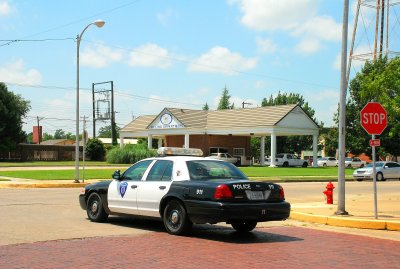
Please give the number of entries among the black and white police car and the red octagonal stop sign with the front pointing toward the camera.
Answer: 1

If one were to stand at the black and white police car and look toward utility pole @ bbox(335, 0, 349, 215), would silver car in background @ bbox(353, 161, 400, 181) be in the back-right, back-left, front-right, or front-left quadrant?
front-left

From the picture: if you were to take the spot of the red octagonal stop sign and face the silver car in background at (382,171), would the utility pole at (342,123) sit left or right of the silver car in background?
left

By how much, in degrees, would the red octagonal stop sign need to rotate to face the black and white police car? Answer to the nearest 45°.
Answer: approximately 45° to its right

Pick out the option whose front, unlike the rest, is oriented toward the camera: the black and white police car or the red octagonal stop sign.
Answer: the red octagonal stop sign

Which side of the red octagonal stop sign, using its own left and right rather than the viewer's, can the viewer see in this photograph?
front

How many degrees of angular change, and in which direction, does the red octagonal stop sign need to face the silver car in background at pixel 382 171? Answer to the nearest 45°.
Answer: approximately 180°
